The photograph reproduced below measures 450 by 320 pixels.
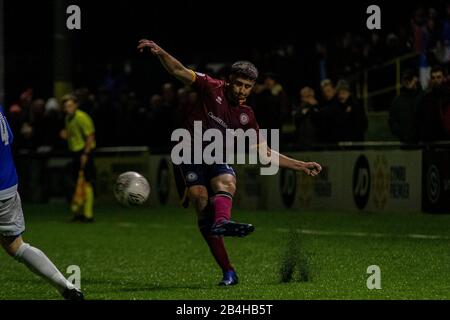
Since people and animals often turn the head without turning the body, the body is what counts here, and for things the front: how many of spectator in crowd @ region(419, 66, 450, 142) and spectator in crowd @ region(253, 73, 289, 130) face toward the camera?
2

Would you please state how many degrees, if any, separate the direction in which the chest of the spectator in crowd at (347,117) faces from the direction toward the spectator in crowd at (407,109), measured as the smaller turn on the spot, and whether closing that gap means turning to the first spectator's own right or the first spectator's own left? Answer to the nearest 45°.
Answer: approximately 90° to the first spectator's own left

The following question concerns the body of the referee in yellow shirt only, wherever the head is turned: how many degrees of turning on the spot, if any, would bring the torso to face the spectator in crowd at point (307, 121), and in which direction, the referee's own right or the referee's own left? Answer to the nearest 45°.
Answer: approximately 135° to the referee's own left

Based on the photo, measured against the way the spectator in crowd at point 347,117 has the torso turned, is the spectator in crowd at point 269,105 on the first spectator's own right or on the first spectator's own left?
on the first spectator's own right

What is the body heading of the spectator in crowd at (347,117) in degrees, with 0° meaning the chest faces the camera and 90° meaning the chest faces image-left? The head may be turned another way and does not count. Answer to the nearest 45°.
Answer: approximately 45°

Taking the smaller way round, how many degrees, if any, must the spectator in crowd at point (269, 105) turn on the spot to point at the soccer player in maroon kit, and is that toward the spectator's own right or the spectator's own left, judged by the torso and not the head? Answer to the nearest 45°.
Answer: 0° — they already face them

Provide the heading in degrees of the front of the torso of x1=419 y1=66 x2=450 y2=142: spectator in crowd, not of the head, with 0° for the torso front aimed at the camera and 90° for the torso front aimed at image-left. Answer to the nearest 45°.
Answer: approximately 0°

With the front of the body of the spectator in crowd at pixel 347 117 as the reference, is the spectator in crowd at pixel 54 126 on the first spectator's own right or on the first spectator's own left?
on the first spectator's own right
